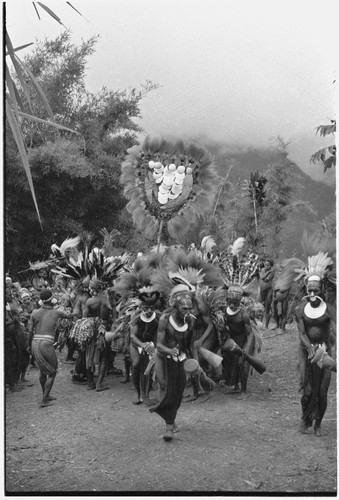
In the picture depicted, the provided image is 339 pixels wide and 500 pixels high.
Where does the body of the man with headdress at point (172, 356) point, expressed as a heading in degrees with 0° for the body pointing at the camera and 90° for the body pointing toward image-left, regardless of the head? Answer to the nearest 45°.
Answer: approximately 315°

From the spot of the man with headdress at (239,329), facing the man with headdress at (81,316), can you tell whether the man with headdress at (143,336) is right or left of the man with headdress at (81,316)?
left

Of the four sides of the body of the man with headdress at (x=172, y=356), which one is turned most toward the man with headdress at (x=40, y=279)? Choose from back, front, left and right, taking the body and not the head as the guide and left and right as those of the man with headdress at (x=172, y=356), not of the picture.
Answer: back
